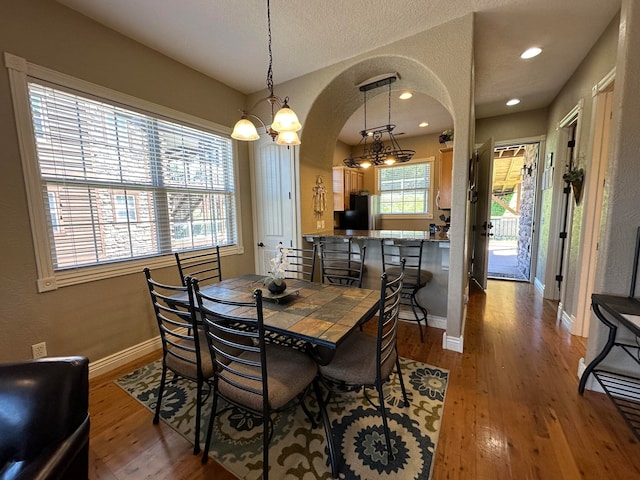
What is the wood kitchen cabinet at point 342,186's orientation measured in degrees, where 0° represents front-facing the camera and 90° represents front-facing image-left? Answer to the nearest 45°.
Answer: approximately 315°

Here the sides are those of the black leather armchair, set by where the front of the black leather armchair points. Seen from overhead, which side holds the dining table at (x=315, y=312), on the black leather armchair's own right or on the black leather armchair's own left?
on the black leather armchair's own left

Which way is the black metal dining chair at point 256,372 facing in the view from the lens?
facing away from the viewer and to the right of the viewer

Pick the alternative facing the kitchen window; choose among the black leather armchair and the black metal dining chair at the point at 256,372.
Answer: the black metal dining chair

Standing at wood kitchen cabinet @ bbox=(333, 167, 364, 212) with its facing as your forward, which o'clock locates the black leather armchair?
The black leather armchair is roughly at 2 o'clock from the wood kitchen cabinet.

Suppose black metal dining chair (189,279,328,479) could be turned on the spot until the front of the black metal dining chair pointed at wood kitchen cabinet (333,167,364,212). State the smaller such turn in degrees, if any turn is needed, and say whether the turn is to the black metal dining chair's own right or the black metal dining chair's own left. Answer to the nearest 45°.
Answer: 0° — it already faces it
